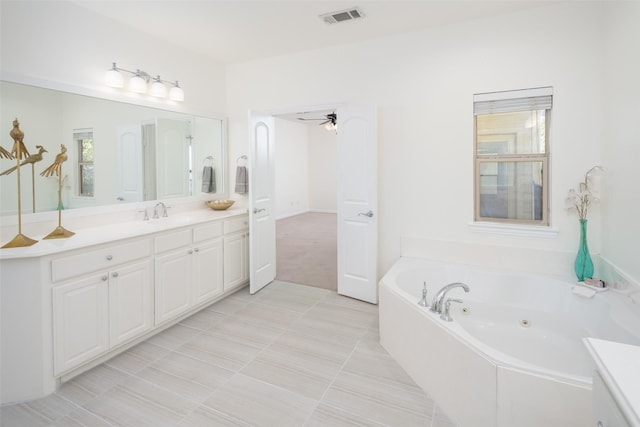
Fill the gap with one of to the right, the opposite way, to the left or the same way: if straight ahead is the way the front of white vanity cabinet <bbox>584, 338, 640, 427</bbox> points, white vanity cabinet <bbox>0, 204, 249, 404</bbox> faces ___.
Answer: the opposite way

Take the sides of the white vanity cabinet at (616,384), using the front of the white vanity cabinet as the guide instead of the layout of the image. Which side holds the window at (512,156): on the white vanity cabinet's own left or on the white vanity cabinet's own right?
on the white vanity cabinet's own right

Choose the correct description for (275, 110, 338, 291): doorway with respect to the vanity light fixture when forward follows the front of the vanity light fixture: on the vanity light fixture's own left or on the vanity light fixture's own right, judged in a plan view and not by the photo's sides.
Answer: on the vanity light fixture's own left

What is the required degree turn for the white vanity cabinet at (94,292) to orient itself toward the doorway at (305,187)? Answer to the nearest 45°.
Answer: approximately 90° to its left

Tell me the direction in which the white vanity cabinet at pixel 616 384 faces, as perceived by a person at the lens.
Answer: facing to the left of the viewer

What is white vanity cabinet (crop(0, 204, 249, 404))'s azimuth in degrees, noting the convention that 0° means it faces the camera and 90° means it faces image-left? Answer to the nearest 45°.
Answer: approximately 315°

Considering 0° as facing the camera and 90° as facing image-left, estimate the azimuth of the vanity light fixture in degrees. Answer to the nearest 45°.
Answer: approximately 315°

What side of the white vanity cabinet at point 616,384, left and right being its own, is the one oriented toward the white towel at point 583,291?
right
